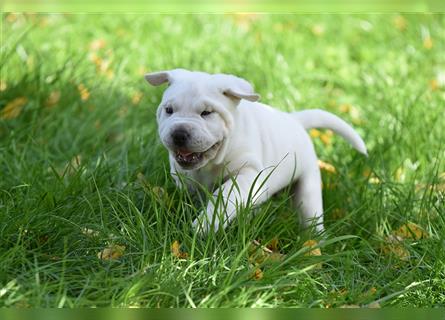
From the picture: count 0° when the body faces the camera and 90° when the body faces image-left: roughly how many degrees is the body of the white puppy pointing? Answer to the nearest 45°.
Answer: approximately 45°

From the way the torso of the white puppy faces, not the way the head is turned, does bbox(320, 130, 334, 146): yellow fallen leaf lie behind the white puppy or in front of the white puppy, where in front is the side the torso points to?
behind

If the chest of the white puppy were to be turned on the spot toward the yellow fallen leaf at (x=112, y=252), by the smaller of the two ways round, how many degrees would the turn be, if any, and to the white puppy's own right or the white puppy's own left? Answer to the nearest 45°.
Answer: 0° — it already faces it

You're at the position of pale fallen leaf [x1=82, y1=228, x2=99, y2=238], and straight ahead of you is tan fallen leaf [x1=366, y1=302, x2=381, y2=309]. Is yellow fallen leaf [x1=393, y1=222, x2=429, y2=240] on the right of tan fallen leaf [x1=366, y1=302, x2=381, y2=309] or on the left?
left

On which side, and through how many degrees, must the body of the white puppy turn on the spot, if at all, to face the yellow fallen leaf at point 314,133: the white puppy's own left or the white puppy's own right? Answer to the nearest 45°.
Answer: approximately 135° to the white puppy's own right

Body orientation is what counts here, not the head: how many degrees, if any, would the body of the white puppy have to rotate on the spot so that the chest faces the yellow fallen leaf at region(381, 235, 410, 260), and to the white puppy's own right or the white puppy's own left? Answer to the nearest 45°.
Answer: approximately 135° to the white puppy's own left

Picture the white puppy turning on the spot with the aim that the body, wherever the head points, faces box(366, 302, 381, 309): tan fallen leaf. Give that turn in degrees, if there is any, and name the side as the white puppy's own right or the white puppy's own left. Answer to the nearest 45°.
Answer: approximately 90° to the white puppy's own left

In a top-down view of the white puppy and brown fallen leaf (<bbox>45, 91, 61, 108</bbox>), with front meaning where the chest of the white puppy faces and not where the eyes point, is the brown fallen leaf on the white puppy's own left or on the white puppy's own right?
on the white puppy's own right

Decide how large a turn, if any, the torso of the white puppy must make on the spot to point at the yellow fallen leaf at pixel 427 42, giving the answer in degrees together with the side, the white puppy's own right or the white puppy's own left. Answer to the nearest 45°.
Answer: approximately 180°

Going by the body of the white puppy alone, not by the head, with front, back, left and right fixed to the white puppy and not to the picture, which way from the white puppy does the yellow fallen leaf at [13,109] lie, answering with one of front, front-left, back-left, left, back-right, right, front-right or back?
right

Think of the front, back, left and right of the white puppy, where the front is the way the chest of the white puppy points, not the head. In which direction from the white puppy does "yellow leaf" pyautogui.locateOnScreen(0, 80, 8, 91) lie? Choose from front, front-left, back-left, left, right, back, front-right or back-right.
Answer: right
